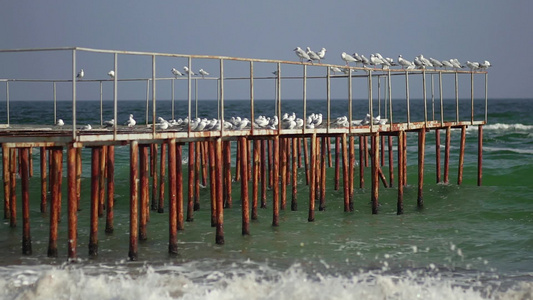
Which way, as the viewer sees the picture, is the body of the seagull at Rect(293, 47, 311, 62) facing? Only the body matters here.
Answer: to the viewer's left

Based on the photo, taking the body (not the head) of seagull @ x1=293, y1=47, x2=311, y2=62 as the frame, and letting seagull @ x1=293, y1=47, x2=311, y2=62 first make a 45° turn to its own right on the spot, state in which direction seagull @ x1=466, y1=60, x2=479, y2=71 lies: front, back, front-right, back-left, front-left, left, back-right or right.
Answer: right
